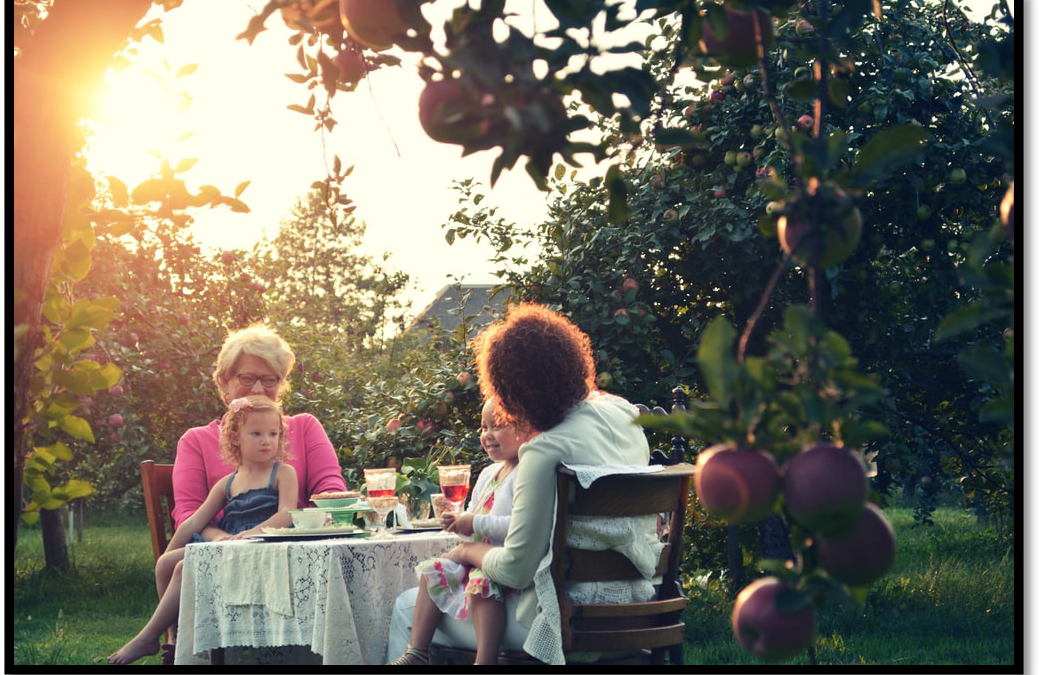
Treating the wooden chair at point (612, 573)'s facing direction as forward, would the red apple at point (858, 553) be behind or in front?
behind

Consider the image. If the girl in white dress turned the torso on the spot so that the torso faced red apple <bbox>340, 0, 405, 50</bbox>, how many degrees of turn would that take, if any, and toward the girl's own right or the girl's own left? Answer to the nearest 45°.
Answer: approximately 45° to the girl's own left

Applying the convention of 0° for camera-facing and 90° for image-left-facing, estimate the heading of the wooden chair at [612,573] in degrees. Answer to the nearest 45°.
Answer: approximately 135°

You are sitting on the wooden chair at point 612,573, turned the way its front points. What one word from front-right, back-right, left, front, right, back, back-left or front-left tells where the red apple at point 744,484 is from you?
back-left

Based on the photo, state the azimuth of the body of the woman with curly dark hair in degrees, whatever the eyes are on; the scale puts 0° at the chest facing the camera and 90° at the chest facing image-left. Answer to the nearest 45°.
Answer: approximately 135°

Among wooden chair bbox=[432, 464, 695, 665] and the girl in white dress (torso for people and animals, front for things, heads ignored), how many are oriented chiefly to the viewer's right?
0

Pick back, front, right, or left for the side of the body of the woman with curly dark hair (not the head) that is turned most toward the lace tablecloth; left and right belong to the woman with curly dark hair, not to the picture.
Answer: front

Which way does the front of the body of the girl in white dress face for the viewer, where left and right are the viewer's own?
facing the viewer and to the left of the viewer

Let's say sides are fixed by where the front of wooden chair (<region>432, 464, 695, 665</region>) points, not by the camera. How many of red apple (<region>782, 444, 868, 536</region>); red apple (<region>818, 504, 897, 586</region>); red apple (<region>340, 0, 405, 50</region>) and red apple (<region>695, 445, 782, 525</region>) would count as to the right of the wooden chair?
0

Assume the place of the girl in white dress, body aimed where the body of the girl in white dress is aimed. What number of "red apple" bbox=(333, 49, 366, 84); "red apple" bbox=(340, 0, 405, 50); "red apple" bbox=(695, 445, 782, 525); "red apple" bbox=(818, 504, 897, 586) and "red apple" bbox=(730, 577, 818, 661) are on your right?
0

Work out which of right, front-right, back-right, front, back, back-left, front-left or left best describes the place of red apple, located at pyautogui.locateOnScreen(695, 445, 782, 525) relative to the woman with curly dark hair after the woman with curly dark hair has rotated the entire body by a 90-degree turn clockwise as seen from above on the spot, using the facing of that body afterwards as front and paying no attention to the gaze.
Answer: back-right

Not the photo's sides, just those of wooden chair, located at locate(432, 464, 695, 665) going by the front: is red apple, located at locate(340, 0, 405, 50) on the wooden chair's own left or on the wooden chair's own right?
on the wooden chair's own left

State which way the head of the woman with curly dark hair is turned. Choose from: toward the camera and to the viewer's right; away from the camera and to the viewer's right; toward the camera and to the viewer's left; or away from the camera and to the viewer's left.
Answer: away from the camera and to the viewer's left
